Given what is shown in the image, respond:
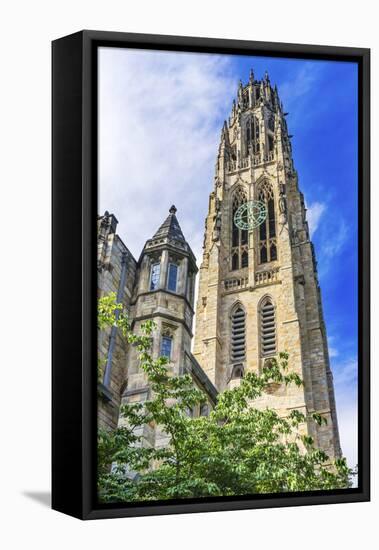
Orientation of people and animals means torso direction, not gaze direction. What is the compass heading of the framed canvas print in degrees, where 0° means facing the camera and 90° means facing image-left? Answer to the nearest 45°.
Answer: approximately 315°
